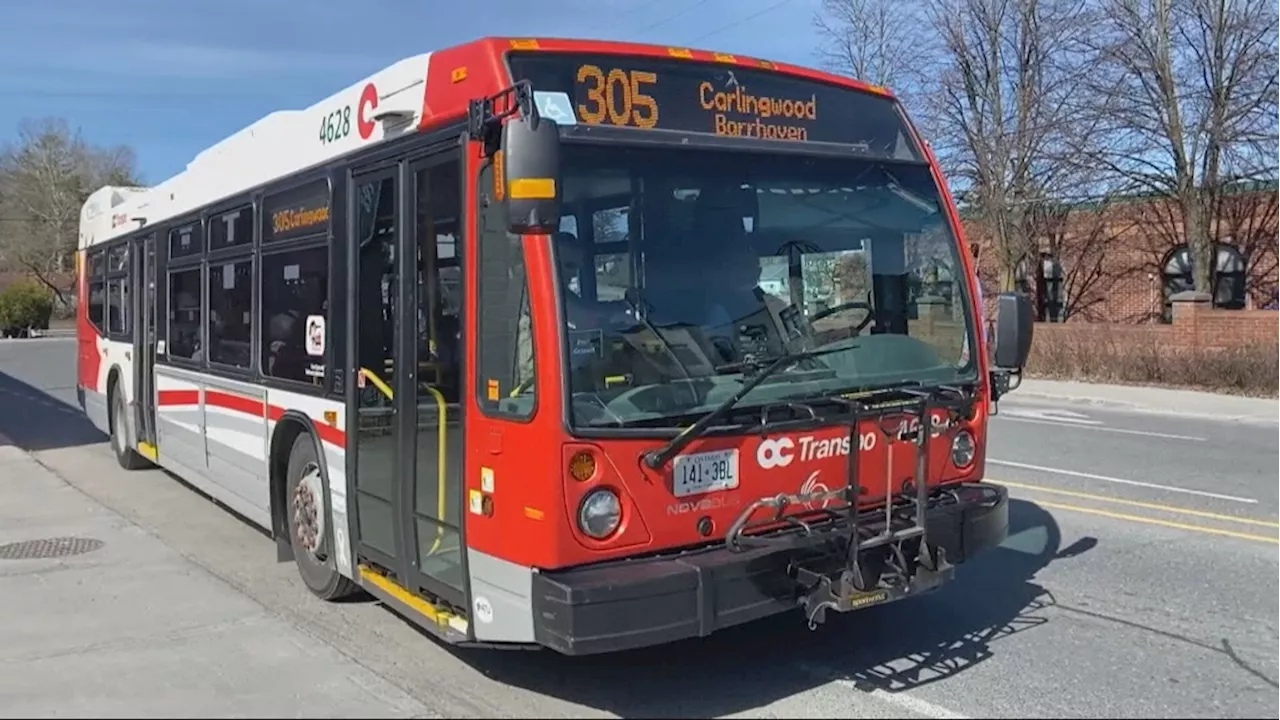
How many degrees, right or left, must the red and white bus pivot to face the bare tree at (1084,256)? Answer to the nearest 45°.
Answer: approximately 90° to its left

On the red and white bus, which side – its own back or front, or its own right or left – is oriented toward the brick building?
left

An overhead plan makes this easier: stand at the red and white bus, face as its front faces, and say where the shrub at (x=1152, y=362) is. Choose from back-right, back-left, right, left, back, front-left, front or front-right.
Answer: left

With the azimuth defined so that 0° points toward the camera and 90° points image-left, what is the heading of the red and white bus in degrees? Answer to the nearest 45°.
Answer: approximately 315°
